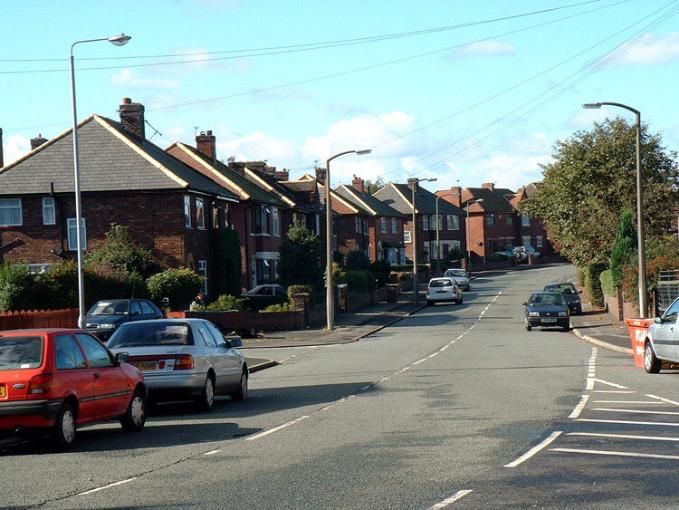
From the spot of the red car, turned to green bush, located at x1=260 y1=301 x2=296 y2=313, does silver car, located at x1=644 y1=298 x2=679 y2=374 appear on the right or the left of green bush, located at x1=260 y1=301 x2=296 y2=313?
right

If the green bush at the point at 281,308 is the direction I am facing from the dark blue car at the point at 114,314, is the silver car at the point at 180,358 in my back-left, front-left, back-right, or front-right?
back-right

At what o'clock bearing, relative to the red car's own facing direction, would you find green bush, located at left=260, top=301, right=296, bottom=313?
The green bush is roughly at 11 o'clock from the red car.

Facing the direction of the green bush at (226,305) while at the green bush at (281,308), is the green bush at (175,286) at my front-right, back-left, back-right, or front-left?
front-right

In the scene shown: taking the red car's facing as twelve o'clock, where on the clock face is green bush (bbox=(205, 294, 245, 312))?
The green bush is roughly at 11 o'clock from the red car.

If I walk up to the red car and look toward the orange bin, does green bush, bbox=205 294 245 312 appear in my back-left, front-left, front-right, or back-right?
front-left

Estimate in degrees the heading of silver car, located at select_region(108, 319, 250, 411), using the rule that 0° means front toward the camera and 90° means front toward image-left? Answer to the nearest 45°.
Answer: approximately 225°

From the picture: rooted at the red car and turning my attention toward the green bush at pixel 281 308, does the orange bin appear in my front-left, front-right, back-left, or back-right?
front-right

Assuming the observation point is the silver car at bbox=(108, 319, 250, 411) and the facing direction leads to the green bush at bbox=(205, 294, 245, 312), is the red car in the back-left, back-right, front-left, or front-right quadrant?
back-left

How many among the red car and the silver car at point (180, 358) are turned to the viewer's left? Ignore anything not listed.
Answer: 0

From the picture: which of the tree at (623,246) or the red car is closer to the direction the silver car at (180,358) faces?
the tree

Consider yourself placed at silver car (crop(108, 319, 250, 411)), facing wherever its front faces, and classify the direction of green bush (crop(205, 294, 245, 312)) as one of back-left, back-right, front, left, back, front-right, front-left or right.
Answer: front-left

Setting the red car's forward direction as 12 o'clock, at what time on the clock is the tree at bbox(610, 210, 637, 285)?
The tree is roughly at 12 o'clock from the red car.

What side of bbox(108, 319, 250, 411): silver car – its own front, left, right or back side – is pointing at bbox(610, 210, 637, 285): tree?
front

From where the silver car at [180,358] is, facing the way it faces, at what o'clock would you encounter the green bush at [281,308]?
The green bush is roughly at 11 o'clock from the silver car.
